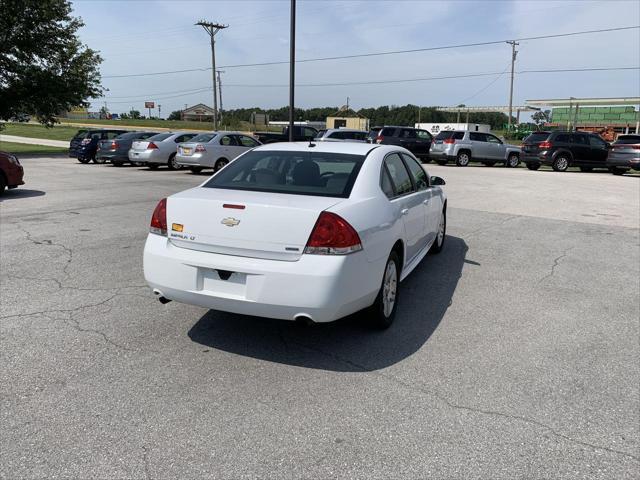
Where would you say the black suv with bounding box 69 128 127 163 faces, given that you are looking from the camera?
facing away from the viewer and to the right of the viewer

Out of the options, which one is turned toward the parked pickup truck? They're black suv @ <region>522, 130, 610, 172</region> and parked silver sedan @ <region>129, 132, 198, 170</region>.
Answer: the parked silver sedan

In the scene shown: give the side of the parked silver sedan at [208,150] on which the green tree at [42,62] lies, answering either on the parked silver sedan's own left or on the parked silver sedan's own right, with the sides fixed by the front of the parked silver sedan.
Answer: on the parked silver sedan's own left

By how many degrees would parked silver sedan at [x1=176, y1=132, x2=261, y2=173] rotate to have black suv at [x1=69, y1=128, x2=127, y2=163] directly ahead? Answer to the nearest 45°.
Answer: approximately 90° to its left

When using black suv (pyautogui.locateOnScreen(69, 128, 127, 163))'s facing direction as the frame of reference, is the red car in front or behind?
behind

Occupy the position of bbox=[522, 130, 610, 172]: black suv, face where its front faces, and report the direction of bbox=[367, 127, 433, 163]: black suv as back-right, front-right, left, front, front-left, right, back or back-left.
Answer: back-left

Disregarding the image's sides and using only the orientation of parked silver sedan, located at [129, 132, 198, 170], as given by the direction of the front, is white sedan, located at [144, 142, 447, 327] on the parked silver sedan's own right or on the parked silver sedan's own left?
on the parked silver sedan's own right

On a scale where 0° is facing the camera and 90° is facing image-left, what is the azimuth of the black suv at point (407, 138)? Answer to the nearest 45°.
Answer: approximately 225°
